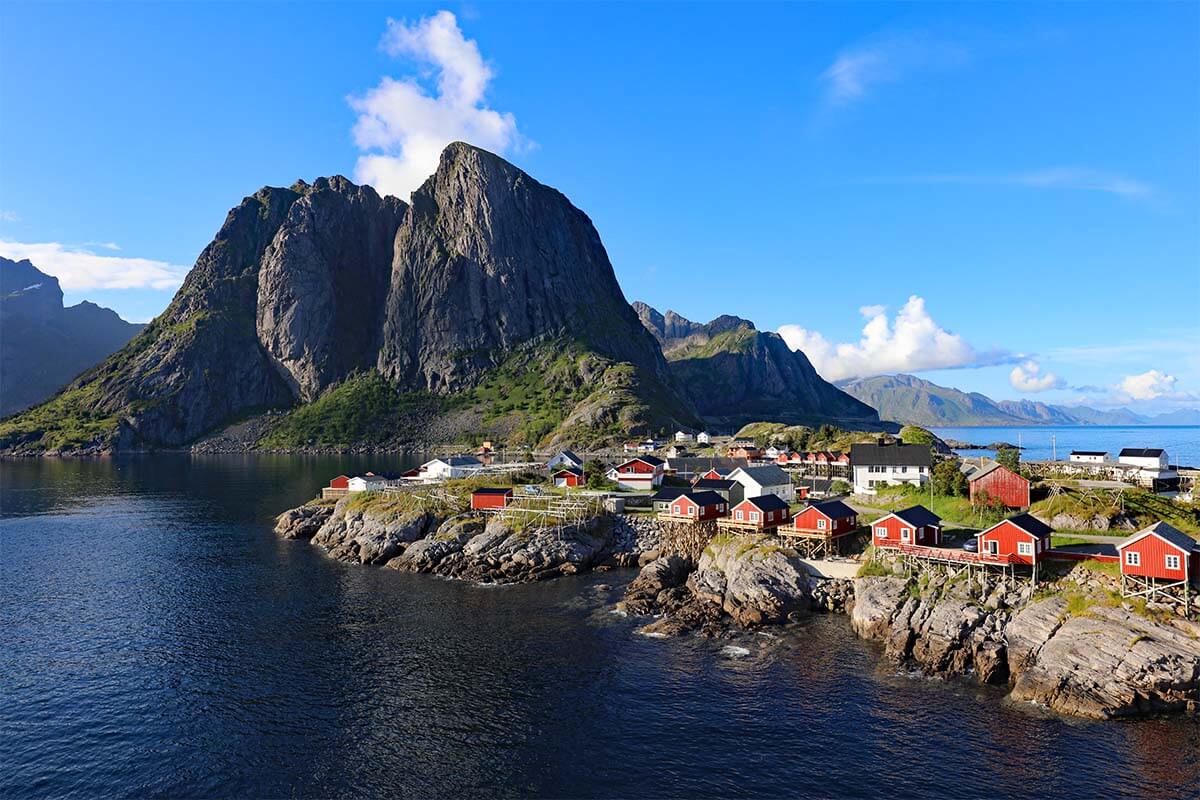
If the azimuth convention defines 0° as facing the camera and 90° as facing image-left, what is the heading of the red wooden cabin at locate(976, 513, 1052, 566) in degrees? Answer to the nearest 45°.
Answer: approximately 45°

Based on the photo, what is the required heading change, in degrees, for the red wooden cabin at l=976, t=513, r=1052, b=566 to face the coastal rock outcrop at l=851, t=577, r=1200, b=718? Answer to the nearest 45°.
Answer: approximately 45° to its left

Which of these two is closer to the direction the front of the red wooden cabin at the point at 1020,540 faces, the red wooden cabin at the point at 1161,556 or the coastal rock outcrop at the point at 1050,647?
the coastal rock outcrop
